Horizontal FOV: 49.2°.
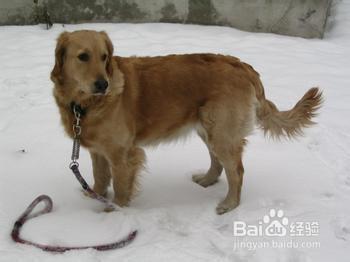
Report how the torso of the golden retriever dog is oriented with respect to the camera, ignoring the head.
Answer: to the viewer's left
